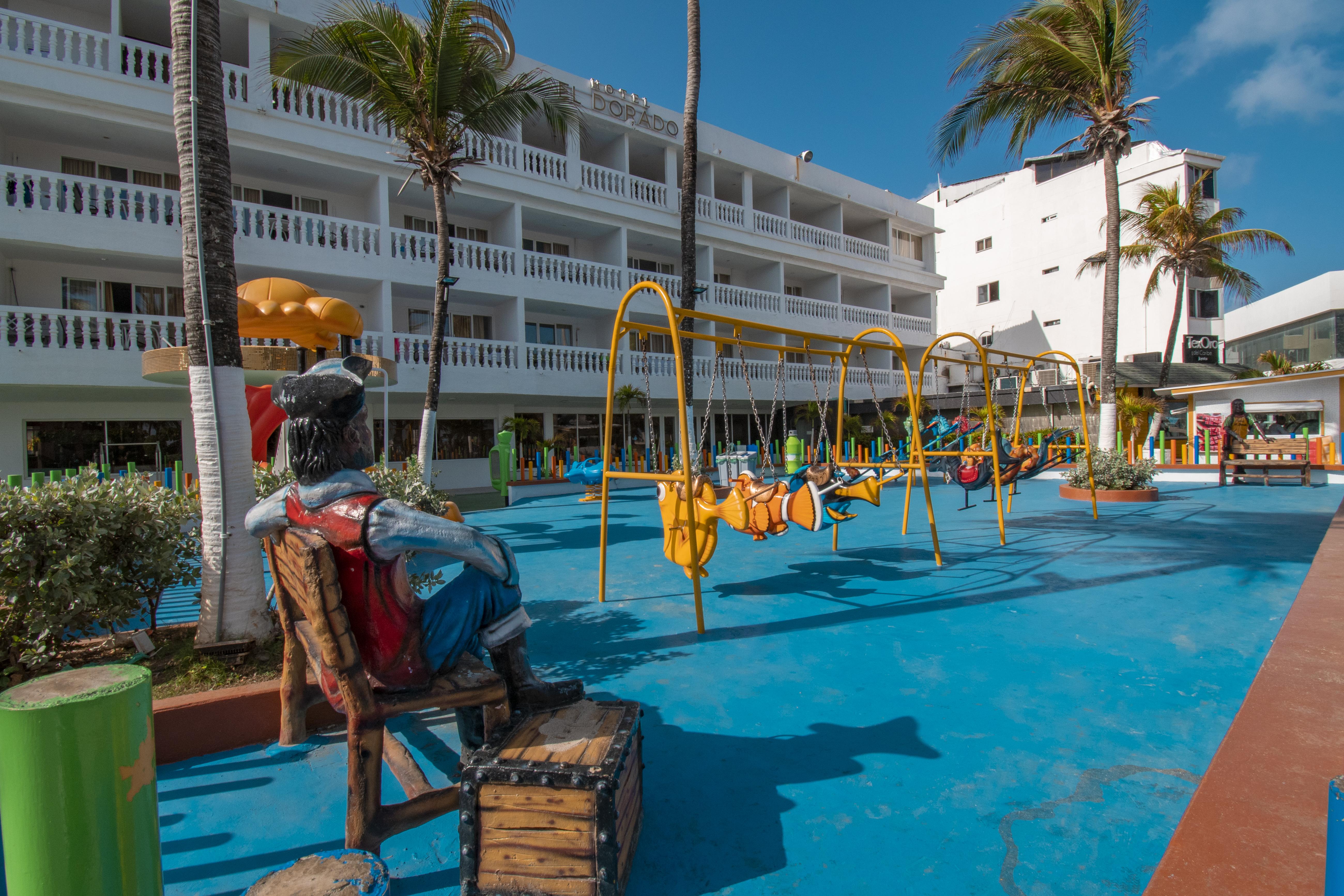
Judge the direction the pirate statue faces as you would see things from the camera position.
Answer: facing away from the viewer and to the right of the viewer

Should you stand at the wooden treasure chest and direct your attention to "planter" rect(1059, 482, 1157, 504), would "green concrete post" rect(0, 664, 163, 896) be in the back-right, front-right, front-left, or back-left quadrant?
back-left

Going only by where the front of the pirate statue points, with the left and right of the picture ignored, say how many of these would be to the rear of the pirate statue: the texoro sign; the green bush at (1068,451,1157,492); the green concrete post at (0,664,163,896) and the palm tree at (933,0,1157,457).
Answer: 1

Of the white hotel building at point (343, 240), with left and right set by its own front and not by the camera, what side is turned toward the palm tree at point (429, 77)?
front

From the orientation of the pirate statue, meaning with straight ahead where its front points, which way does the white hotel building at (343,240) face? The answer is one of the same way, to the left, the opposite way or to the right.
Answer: to the right

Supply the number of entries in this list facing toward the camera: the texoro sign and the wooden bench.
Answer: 2

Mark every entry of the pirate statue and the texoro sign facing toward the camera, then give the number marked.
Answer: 1

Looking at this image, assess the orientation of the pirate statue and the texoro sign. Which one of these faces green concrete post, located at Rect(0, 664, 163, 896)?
the texoro sign

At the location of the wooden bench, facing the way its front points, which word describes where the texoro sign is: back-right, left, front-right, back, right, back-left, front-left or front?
back

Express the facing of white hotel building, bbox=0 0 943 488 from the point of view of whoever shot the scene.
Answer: facing the viewer and to the right of the viewer

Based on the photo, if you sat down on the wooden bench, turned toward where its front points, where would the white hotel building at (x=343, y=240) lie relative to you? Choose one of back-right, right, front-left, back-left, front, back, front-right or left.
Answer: front-right

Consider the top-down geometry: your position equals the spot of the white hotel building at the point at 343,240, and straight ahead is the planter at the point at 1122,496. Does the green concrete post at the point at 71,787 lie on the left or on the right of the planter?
right

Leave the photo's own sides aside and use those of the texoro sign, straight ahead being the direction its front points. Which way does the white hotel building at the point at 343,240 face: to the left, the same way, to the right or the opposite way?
to the left

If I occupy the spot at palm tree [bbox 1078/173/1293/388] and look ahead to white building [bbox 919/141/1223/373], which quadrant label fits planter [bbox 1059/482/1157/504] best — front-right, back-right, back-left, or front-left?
back-left

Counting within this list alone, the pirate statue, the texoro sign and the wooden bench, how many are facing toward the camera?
2

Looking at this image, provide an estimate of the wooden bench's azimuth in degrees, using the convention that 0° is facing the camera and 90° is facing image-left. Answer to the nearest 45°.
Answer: approximately 0°
